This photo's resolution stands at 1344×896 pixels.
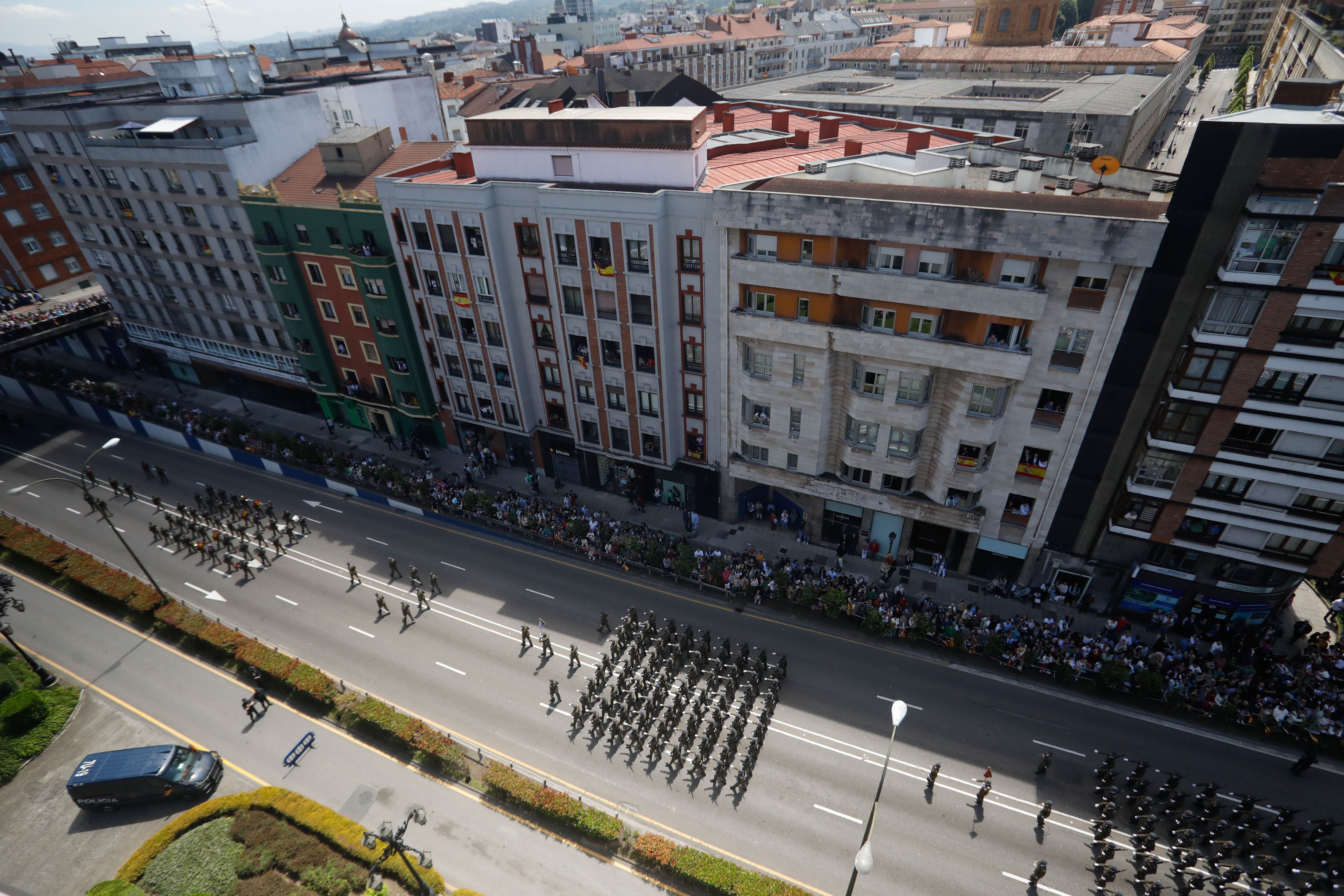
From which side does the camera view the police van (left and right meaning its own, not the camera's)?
right

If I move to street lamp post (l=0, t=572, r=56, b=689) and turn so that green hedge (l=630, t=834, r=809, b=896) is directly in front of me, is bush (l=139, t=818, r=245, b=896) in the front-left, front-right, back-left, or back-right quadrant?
front-right

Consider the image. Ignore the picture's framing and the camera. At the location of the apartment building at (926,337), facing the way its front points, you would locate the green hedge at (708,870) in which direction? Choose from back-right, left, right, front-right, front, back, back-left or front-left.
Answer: front

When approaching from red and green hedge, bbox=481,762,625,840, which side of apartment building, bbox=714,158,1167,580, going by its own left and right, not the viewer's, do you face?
front

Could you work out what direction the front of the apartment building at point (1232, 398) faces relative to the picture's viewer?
facing the viewer

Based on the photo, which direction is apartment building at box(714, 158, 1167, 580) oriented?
toward the camera

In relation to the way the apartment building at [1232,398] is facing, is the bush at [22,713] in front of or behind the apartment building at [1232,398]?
in front

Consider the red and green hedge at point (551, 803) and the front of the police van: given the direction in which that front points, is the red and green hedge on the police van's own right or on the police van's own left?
on the police van's own right

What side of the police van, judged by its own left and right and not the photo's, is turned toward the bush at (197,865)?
right

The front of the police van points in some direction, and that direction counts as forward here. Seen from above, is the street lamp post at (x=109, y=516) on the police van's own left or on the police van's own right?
on the police van's own left
